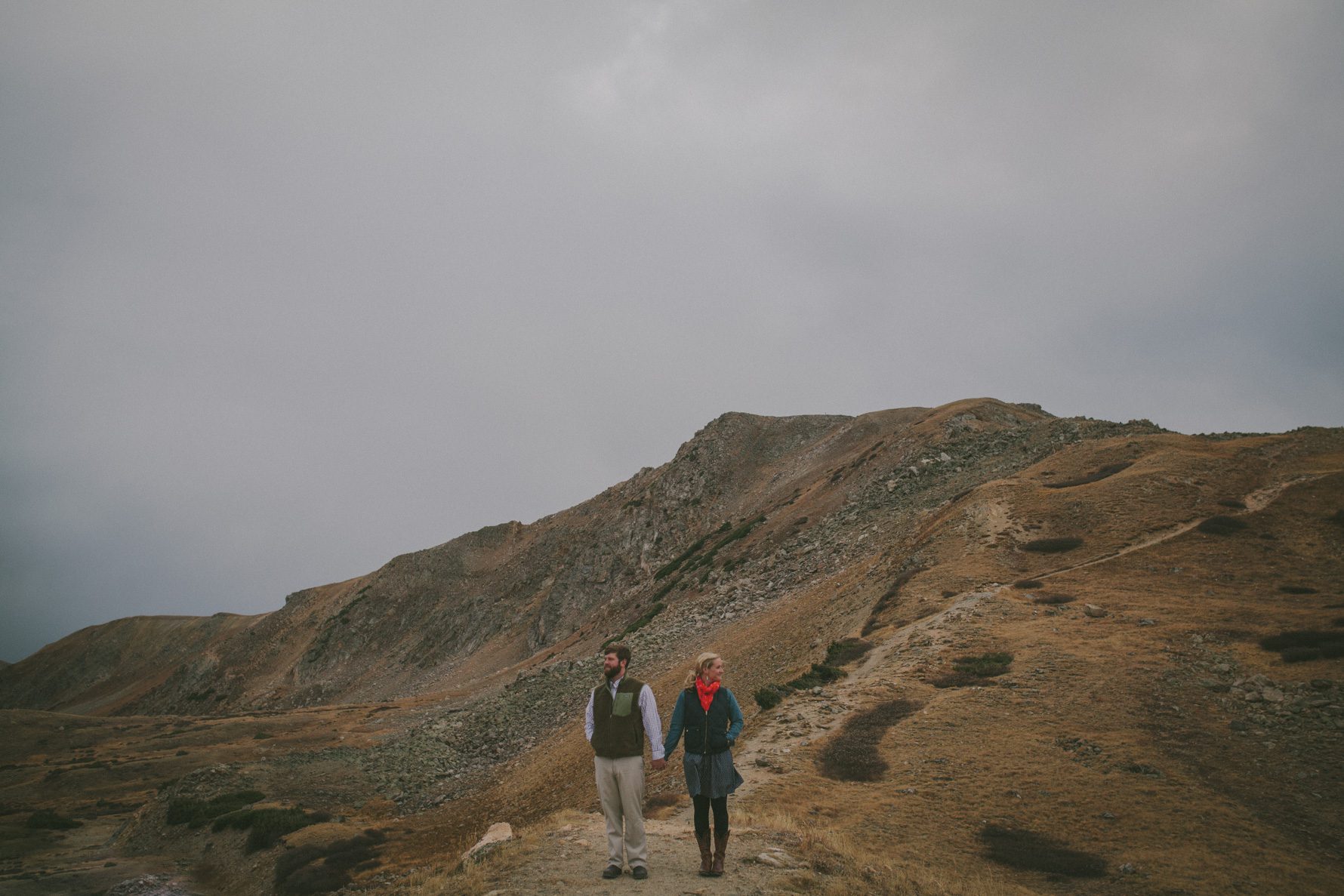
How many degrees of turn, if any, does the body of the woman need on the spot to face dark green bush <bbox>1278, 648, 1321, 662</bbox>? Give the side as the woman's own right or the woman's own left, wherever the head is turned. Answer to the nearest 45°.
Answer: approximately 135° to the woman's own left

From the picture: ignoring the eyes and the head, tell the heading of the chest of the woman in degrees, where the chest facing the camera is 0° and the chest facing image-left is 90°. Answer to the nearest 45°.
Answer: approximately 0°

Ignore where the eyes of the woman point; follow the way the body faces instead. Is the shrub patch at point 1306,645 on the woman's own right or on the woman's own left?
on the woman's own left

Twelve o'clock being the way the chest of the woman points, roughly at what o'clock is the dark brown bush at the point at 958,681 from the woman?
The dark brown bush is roughly at 7 o'clock from the woman.

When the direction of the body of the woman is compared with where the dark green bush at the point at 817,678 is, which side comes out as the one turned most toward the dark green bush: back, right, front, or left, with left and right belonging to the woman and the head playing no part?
back

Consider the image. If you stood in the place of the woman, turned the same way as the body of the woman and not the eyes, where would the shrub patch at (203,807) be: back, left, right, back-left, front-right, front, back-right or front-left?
back-right

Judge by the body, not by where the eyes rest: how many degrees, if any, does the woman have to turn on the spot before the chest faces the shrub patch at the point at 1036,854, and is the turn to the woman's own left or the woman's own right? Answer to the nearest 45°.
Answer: approximately 135° to the woman's own left

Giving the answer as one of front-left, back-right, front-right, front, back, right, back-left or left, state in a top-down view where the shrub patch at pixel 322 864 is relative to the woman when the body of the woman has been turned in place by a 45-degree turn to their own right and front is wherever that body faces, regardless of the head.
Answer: right

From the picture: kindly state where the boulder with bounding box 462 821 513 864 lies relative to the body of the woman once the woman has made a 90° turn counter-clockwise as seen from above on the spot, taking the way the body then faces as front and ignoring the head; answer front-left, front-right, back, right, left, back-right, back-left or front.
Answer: back-left

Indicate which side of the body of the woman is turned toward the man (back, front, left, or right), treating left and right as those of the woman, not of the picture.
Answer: right
